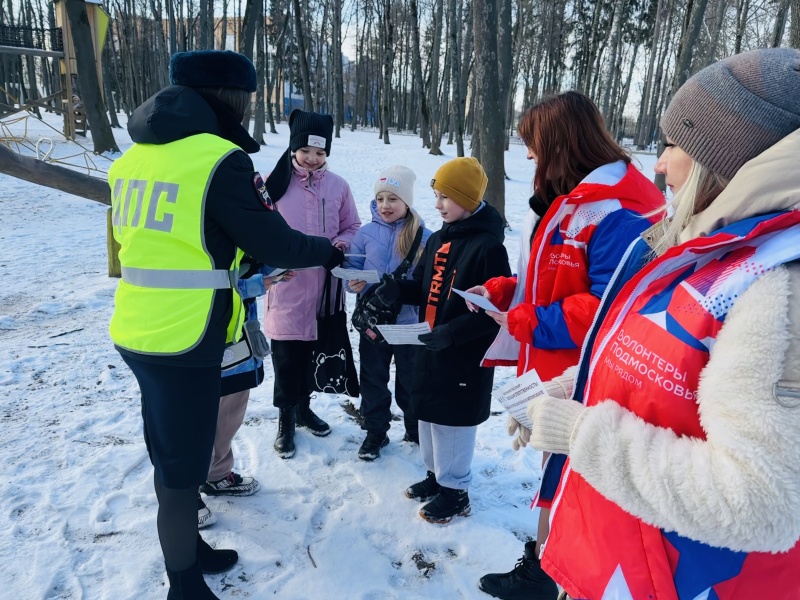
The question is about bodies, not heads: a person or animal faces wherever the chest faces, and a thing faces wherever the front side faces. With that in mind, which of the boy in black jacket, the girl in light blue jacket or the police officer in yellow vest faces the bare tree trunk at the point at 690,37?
the police officer in yellow vest

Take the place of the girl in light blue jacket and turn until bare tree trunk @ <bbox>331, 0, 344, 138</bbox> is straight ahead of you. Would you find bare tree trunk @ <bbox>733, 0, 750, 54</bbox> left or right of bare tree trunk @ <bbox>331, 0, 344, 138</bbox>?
right

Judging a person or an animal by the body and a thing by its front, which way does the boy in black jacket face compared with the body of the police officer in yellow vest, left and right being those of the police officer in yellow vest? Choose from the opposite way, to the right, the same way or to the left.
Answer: the opposite way

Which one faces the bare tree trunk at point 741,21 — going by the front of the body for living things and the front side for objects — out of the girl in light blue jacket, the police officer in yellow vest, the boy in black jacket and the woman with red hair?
the police officer in yellow vest

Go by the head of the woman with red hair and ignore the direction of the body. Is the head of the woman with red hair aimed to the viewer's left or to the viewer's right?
to the viewer's left

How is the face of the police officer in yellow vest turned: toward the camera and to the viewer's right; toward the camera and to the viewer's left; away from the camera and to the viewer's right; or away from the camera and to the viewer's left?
away from the camera and to the viewer's right

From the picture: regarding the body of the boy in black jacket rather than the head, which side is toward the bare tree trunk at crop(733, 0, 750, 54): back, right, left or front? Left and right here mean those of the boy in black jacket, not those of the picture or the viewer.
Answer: back

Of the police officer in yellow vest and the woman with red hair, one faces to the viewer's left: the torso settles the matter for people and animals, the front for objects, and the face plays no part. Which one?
the woman with red hair

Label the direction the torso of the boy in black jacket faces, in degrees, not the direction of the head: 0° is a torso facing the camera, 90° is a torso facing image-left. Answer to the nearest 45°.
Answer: approximately 45°

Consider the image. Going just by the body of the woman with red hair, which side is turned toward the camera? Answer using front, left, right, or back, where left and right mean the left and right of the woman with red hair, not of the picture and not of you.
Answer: left

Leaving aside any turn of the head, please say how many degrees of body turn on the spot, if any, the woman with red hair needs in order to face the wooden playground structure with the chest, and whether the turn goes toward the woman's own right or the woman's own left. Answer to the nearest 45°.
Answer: approximately 45° to the woman's own right

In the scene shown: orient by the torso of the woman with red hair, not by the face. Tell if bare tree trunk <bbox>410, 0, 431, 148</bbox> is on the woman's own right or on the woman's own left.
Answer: on the woman's own right

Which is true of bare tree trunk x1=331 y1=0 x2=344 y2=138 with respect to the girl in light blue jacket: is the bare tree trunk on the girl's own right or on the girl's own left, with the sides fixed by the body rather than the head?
on the girl's own right
